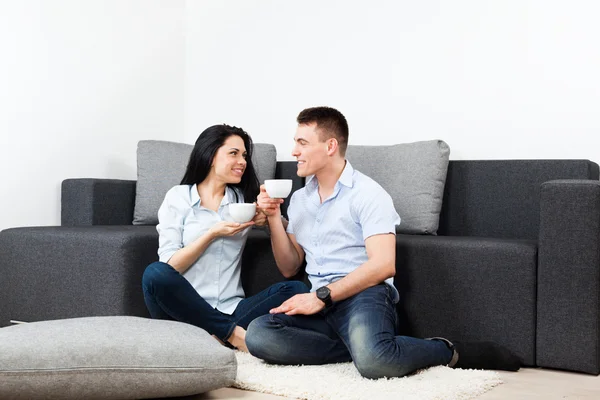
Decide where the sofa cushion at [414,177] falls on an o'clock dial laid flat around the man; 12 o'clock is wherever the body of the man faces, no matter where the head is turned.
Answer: The sofa cushion is roughly at 5 o'clock from the man.

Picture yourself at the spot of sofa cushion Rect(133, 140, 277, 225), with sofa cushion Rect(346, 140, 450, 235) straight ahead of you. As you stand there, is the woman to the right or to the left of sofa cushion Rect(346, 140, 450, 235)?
right

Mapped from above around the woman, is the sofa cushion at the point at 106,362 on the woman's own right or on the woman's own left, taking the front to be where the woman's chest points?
on the woman's own right

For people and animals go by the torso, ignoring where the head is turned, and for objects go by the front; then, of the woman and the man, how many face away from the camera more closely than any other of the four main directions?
0

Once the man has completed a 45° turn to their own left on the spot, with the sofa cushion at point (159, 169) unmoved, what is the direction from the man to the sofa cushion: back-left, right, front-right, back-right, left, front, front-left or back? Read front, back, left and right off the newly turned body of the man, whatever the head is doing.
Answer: back-right

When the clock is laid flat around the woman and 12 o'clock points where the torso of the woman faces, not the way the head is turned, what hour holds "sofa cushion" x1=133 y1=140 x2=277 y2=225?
The sofa cushion is roughly at 7 o'clock from the woman.

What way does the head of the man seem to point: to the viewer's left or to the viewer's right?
to the viewer's left

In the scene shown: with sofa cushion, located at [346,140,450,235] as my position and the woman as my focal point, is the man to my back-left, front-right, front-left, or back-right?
front-left

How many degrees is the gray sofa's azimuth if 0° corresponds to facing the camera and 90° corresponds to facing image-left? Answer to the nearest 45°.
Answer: approximately 0°

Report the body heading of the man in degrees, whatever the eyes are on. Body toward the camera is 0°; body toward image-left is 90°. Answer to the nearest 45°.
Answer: approximately 45°

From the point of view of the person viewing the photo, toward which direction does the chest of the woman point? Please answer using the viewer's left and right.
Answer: facing the viewer and to the right of the viewer

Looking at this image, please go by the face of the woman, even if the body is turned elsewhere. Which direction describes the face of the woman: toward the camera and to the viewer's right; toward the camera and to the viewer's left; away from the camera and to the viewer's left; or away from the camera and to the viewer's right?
toward the camera and to the viewer's right
